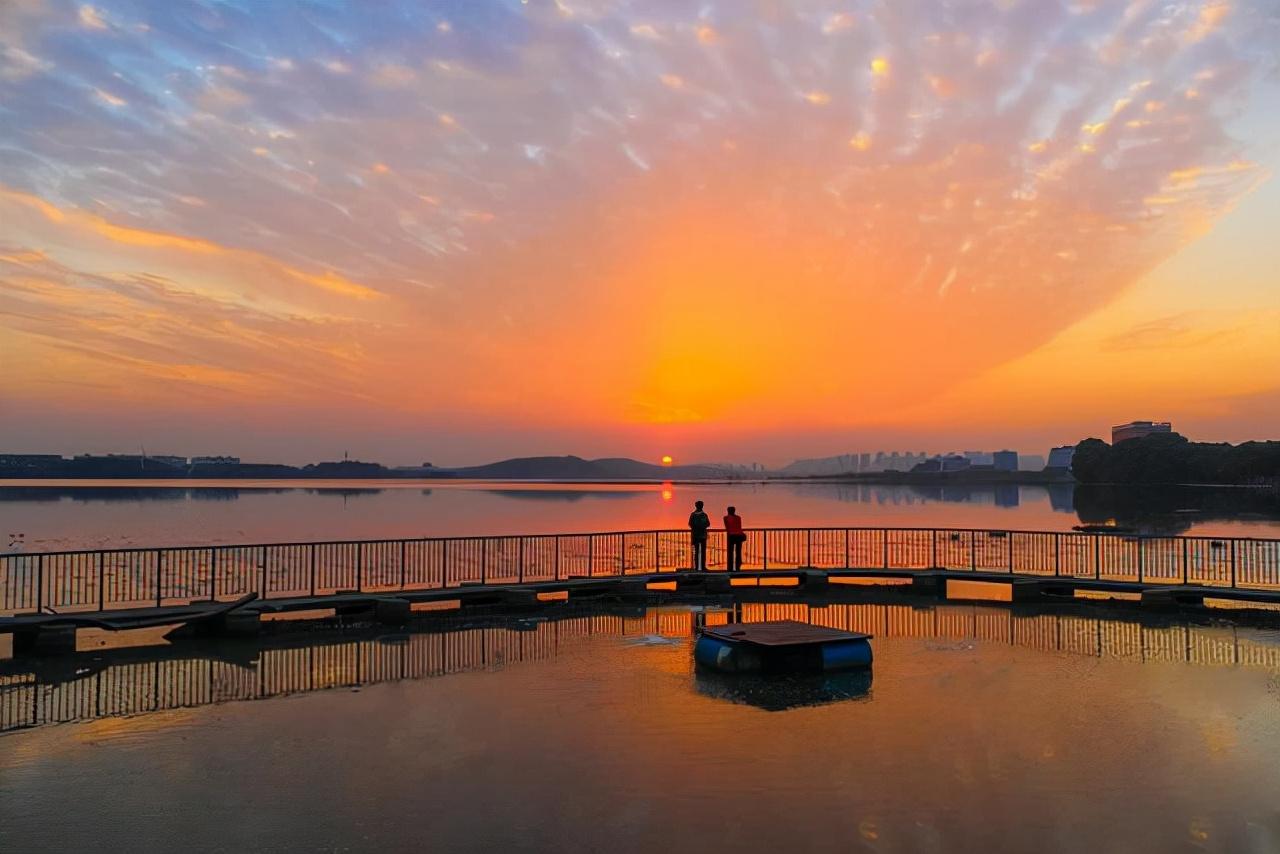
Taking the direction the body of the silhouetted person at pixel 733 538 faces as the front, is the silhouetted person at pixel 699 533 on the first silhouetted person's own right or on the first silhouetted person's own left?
on the first silhouetted person's own left

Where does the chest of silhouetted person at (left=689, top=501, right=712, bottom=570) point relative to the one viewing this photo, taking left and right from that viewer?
facing away from the viewer

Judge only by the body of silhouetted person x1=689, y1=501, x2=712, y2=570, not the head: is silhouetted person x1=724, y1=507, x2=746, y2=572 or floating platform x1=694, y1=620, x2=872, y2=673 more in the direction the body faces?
the silhouetted person

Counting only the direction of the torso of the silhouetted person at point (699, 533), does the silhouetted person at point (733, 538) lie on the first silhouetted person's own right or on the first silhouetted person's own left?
on the first silhouetted person's own right

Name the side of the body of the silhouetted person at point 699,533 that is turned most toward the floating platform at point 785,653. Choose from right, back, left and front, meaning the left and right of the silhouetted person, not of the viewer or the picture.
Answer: back

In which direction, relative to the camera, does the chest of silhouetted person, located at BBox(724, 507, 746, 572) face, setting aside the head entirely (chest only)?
away from the camera

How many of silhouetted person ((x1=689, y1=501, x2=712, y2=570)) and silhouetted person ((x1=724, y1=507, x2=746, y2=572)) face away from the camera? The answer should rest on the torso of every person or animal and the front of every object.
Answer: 2

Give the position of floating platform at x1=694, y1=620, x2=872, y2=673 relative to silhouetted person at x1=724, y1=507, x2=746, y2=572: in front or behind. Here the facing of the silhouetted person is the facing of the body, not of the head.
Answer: behind
